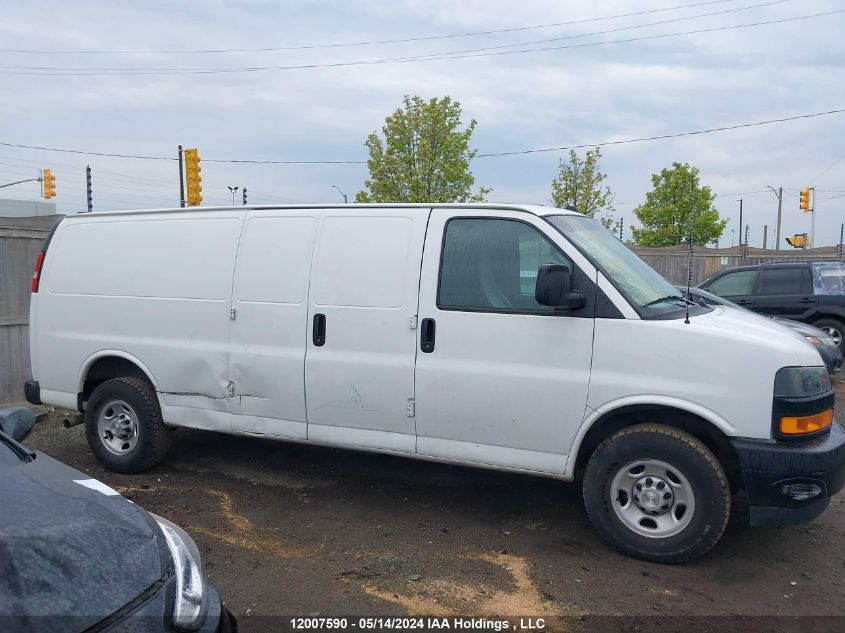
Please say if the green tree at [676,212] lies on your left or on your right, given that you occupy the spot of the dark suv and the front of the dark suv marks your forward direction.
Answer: on your right

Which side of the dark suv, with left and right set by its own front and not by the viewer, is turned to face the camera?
left

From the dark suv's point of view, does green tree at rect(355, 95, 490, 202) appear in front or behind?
in front
